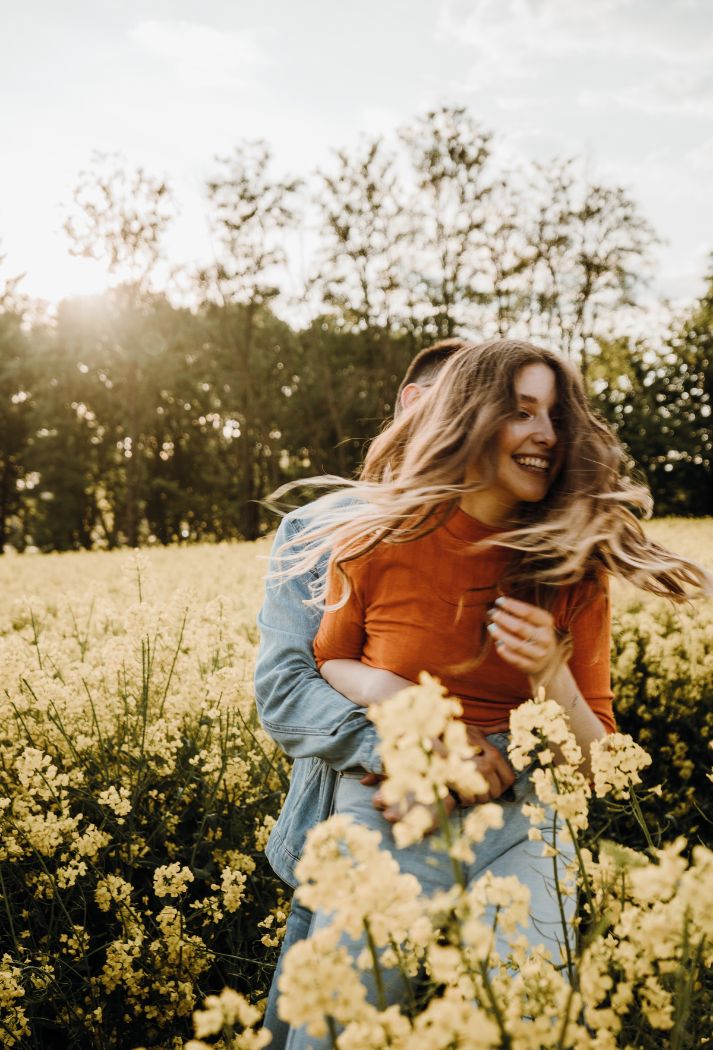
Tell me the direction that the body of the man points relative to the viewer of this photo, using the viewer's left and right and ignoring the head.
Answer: facing the viewer and to the right of the viewer

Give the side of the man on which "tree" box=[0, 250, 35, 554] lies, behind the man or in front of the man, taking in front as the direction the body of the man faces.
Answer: behind

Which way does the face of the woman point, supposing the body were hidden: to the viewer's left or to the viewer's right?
to the viewer's right

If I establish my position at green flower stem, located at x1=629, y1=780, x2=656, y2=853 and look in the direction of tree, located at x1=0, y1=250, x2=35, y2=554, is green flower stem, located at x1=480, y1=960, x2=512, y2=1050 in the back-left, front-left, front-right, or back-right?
back-left

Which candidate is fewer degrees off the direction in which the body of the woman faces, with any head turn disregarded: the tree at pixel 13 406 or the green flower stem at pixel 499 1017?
the green flower stem

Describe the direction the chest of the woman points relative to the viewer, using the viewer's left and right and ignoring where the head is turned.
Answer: facing the viewer

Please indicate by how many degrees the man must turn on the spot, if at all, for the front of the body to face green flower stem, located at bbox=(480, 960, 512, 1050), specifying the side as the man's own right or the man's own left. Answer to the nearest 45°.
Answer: approximately 45° to the man's own right

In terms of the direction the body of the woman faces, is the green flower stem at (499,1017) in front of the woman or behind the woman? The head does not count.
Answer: in front

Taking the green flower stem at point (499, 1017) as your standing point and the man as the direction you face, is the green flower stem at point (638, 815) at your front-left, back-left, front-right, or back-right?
front-right

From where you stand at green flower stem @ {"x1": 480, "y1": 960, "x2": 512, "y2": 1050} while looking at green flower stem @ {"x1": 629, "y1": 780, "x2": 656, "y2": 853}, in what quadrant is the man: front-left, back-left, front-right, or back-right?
front-left

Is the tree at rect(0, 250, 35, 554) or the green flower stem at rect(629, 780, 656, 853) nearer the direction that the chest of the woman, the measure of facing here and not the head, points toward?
the green flower stem

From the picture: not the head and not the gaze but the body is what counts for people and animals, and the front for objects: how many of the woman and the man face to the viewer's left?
0
